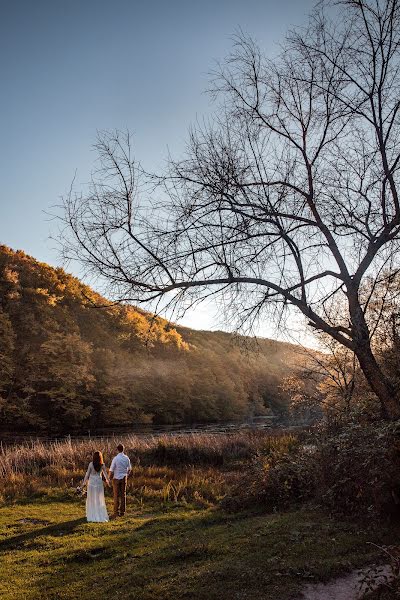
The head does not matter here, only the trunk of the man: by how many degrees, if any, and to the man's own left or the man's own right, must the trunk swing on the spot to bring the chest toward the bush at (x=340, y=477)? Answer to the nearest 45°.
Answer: approximately 135° to the man's own right

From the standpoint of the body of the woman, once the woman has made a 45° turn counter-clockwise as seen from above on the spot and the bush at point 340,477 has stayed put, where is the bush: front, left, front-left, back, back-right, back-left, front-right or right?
back

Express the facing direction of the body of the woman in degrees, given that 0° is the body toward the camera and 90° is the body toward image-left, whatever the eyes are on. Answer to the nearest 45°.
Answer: approximately 180°

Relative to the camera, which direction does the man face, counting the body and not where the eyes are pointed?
away from the camera

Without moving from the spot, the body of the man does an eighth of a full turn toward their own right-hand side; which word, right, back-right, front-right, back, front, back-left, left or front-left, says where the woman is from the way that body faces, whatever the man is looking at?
back
